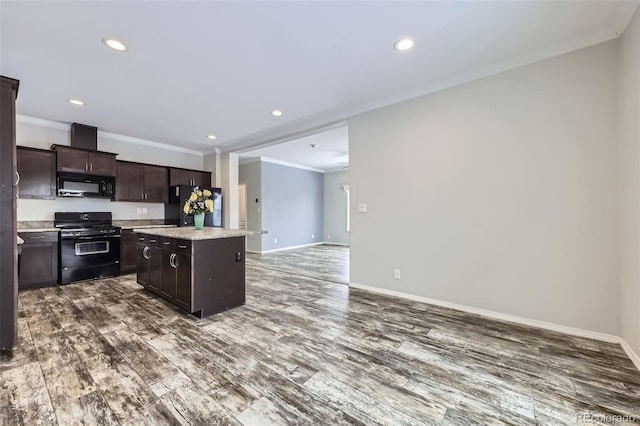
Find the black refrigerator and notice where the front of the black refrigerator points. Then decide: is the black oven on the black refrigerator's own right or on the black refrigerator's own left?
on the black refrigerator's own right

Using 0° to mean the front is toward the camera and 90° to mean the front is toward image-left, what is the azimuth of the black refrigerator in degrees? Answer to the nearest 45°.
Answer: approximately 0°

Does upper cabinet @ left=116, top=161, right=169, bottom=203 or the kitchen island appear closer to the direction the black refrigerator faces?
the kitchen island

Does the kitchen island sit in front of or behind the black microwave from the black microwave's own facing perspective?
in front

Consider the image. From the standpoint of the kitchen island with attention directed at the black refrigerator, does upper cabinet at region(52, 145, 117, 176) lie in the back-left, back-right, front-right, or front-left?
front-left

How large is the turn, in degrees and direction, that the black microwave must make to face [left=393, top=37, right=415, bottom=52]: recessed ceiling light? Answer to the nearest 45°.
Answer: approximately 45° to its left

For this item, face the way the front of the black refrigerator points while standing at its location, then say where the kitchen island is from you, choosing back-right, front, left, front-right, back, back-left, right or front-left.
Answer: front

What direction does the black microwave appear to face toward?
toward the camera

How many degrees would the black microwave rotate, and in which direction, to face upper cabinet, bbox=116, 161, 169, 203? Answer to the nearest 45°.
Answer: approximately 90° to its left

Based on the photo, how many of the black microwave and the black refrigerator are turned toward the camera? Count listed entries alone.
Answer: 2

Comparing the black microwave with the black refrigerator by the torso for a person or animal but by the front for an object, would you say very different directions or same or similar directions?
same or similar directions

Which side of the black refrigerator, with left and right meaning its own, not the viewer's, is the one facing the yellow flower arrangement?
front
